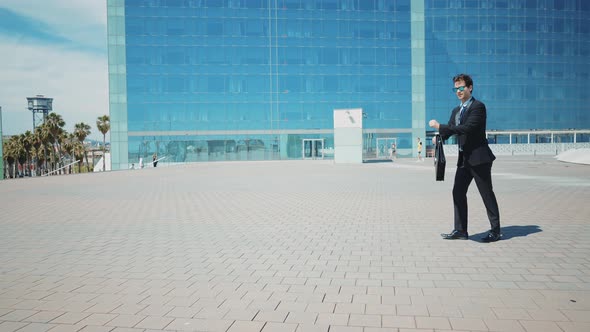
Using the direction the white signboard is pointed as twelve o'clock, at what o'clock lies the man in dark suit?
The man in dark suit is roughly at 12 o'clock from the white signboard.

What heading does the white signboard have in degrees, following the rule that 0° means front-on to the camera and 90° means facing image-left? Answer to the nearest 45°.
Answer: approximately 0°

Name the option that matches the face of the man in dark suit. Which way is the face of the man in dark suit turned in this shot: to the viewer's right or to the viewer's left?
to the viewer's left
